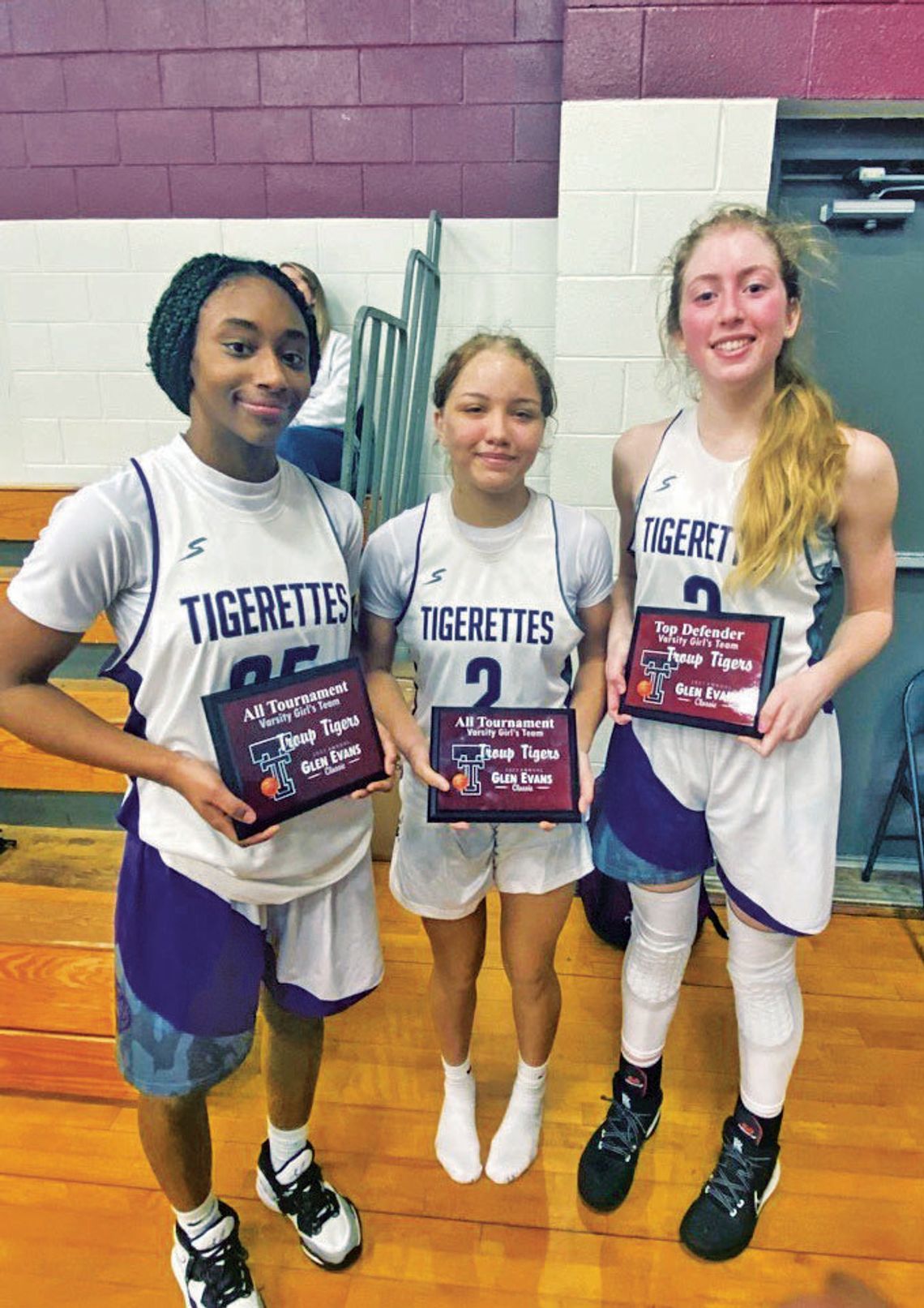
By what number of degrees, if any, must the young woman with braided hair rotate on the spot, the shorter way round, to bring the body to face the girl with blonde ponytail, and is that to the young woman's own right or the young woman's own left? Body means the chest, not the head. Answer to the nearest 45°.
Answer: approximately 45° to the young woman's own left

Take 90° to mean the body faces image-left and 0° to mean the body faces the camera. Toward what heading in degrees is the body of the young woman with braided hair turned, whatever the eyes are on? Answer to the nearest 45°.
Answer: approximately 315°

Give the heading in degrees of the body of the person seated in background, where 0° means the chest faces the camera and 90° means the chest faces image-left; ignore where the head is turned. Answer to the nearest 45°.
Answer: approximately 45°

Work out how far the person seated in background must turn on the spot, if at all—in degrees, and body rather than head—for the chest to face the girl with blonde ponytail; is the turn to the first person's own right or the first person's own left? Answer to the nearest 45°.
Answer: approximately 45° to the first person's own left

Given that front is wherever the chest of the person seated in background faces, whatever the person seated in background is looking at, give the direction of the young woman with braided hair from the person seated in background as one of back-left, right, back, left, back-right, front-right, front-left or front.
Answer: front-left
